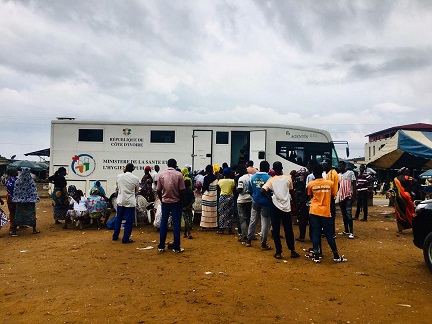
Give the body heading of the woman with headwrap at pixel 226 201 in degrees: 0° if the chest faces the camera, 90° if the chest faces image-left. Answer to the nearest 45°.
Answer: approximately 180°

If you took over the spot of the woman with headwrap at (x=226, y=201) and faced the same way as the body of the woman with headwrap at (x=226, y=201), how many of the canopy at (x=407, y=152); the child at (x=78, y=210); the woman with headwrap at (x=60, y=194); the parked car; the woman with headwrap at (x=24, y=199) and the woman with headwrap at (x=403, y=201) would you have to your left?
3

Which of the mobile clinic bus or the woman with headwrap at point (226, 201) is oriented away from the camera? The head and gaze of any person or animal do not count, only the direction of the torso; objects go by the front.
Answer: the woman with headwrap

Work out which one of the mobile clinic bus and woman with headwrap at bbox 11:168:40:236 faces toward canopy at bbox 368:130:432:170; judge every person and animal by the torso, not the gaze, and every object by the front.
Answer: the mobile clinic bus

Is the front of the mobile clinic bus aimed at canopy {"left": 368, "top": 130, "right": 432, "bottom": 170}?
yes

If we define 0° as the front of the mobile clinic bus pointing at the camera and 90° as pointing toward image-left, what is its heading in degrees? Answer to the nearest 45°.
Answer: approximately 270°

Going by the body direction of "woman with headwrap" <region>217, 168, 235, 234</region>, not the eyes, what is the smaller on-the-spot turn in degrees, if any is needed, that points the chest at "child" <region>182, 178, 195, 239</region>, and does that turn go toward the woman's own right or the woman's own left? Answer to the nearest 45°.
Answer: approximately 135° to the woman's own left

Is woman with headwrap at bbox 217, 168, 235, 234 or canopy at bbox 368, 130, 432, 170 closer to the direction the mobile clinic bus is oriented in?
the canopy

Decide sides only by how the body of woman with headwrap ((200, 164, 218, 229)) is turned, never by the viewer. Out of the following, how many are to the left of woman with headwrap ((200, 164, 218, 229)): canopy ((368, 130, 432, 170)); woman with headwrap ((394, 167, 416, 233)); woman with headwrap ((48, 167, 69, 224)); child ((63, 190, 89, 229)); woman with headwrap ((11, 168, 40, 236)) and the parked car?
3

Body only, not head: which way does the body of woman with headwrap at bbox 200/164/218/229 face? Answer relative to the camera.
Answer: away from the camera

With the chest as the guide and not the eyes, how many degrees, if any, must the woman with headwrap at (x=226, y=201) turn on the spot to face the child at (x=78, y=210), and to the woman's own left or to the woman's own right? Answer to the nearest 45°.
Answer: approximately 90° to the woman's own left

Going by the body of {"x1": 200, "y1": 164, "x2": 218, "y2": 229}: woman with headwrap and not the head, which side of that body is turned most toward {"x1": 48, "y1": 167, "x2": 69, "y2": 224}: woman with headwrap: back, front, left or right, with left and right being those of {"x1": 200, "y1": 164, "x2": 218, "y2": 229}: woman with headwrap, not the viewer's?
left
